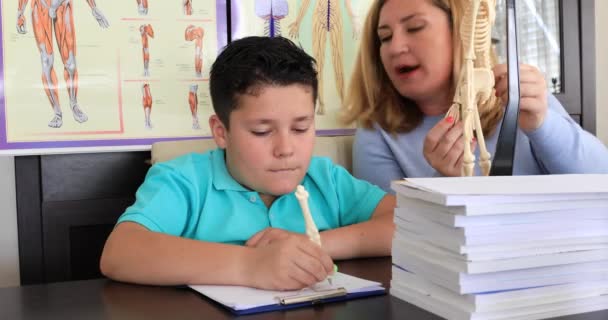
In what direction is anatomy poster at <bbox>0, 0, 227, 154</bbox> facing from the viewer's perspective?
toward the camera

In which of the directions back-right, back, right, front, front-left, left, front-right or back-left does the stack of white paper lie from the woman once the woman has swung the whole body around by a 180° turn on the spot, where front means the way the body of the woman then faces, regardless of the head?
back-right

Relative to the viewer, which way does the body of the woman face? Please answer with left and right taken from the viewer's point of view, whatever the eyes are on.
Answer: facing the viewer and to the left of the viewer

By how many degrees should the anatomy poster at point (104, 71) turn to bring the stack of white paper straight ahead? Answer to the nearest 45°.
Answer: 0° — it already faces it

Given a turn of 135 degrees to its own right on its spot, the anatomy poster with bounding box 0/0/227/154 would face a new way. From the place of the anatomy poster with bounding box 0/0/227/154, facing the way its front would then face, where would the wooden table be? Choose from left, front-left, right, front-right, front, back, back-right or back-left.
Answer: back-left

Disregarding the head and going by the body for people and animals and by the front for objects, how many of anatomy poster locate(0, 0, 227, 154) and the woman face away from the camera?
0
